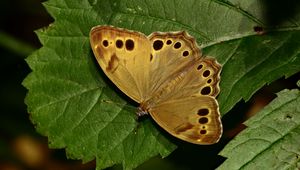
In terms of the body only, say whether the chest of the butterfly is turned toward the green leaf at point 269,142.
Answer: no
